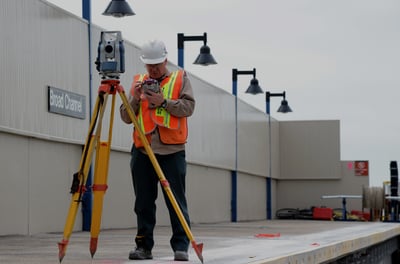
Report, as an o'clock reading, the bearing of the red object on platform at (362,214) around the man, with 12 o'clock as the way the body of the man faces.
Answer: The red object on platform is roughly at 7 o'clock from the man.

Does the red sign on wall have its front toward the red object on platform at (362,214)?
yes

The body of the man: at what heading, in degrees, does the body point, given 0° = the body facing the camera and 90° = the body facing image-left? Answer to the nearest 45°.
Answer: approximately 45°

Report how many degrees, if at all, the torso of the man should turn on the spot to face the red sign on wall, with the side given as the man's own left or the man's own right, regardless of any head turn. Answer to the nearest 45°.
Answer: approximately 135° to the man's own left

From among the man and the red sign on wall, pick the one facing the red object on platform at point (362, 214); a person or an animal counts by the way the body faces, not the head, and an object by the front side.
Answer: the red sign on wall

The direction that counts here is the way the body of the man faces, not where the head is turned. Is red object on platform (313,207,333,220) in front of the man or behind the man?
behind

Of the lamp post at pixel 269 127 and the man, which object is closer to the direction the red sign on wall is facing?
the man
